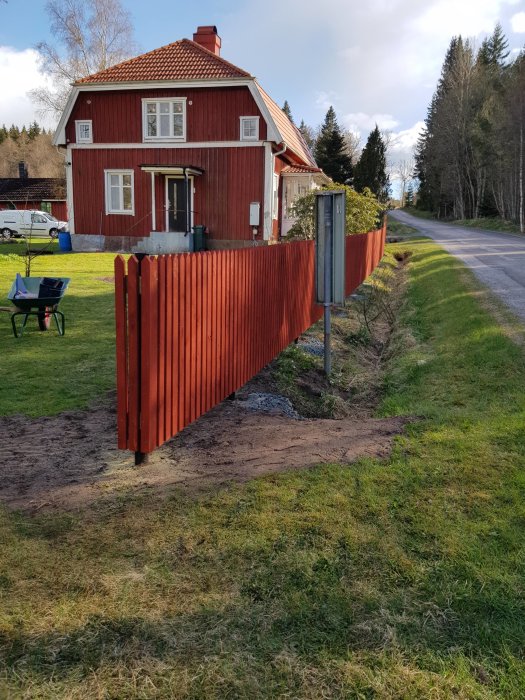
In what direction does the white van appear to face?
to the viewer's right

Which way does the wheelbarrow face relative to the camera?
away from the camera

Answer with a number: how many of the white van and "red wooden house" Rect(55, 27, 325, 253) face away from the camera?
0

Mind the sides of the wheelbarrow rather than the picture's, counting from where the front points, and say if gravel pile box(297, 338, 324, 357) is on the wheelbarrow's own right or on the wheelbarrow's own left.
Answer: on the wheelbarrow's own right

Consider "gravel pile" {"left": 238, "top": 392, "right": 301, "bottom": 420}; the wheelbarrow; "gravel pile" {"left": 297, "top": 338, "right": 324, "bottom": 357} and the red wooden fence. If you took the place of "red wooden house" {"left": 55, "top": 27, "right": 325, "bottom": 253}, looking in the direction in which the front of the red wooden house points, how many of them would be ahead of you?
4

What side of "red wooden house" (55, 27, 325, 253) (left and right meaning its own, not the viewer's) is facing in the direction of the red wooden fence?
front

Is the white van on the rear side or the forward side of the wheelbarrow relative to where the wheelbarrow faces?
on the forward side

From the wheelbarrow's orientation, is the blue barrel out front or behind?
out front

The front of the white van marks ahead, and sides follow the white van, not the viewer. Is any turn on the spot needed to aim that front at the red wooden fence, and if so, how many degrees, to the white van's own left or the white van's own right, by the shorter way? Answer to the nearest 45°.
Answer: approximately 90° to the white van's own right

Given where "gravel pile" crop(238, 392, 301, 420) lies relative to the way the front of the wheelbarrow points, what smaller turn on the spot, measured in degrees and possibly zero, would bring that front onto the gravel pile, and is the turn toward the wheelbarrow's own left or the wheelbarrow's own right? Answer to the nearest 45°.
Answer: approximately 135° to the wheelbarrow's own right

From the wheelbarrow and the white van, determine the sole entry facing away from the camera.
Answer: the wheelbarrow

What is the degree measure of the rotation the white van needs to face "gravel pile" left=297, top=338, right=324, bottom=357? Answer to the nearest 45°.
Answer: approximately 90° to its right
